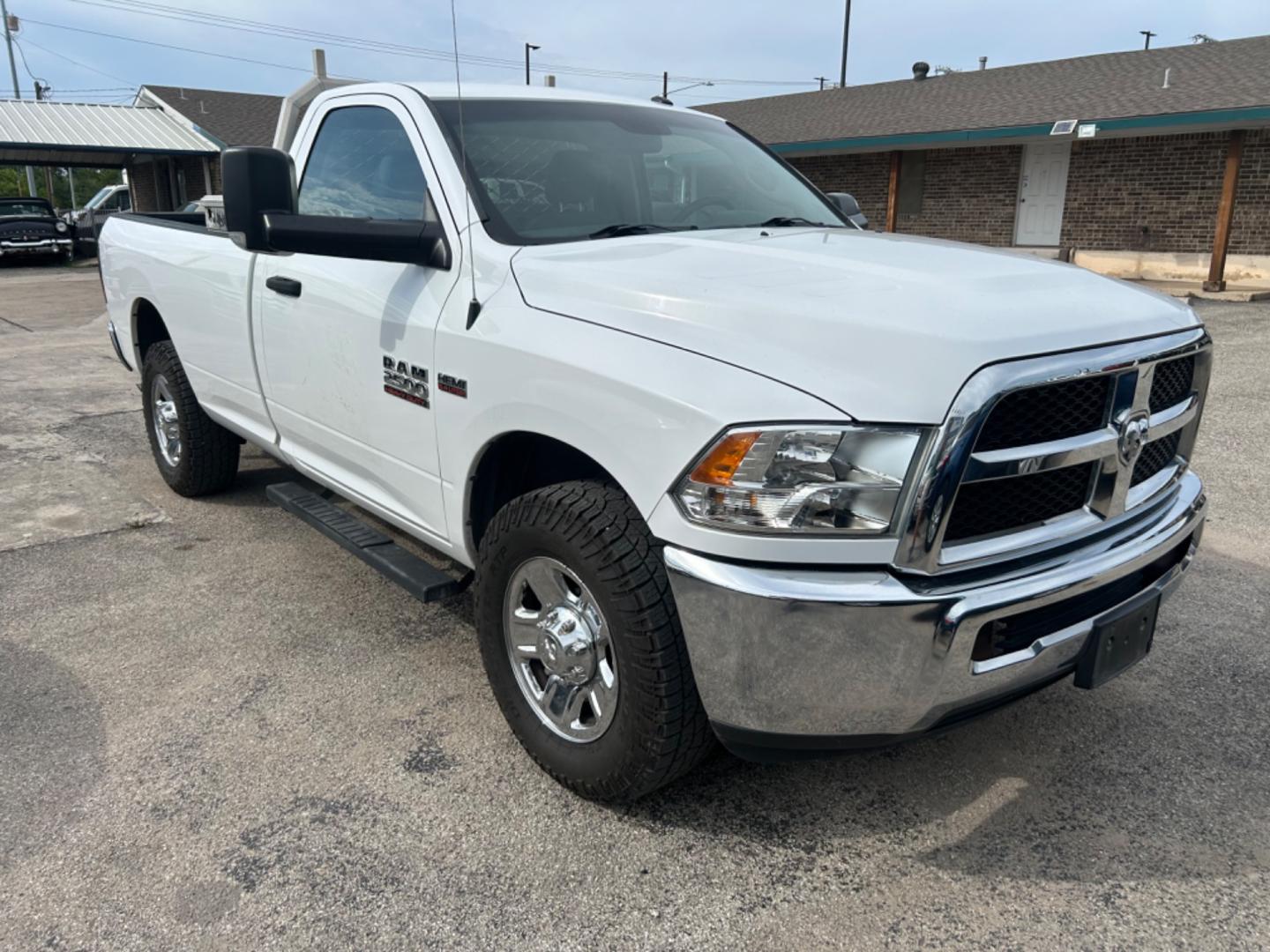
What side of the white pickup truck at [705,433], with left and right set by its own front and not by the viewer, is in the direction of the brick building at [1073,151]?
left

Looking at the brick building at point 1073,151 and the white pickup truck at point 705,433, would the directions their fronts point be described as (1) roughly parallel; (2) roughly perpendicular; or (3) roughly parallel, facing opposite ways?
roughly perpendicular

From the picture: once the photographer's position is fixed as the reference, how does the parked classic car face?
facing the viewer

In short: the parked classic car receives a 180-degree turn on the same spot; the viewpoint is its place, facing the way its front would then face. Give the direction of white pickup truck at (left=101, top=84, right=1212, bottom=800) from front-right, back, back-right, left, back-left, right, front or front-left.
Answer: back

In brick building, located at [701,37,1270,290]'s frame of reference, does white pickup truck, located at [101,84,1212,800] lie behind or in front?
in front

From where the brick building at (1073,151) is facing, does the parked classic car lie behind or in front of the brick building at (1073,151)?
in front

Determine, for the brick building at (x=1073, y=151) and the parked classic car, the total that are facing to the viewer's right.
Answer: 0

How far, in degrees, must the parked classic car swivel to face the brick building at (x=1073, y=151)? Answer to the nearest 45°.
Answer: approximately 45° to its left

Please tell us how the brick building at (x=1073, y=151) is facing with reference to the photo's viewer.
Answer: facing the viewer and to the left of the viewer
